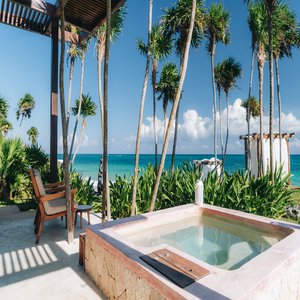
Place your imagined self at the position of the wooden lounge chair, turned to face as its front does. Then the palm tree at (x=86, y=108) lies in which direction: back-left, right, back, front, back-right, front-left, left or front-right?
front-left

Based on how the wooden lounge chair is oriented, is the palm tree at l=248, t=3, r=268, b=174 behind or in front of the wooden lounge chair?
in front

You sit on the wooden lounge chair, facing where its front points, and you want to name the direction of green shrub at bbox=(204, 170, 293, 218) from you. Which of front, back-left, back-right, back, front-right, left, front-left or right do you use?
front-right

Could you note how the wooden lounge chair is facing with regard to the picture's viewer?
facing away from the viewer and to the right of the viewer

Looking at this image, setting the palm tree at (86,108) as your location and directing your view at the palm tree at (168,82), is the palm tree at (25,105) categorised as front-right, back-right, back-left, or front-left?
back-left

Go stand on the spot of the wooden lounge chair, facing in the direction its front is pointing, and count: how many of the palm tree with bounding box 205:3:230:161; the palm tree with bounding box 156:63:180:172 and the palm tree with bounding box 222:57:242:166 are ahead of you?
3

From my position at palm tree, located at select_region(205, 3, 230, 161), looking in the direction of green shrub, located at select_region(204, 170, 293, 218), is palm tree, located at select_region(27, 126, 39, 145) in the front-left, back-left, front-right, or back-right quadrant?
back-right

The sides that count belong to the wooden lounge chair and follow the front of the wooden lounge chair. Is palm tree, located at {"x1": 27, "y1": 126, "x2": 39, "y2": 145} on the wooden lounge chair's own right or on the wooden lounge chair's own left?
on the wooden lounge chair's own left
